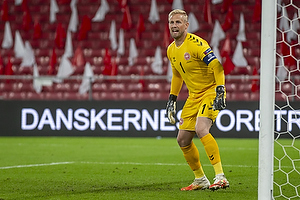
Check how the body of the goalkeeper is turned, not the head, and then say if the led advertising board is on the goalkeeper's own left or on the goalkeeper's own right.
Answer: on the goalkeeper's own right

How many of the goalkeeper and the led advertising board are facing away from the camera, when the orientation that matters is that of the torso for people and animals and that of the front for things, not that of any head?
0

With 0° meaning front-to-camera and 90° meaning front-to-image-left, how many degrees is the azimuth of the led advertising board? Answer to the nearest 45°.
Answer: approximately 0°

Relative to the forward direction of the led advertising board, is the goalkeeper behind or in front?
in front
